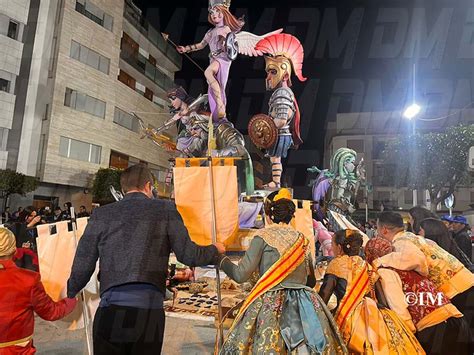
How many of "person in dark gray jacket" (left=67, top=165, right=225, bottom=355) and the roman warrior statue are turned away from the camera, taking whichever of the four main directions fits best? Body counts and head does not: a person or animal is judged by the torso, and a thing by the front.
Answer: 1

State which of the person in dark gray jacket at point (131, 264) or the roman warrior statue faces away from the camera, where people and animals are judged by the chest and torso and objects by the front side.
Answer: the person in dark gray jacket

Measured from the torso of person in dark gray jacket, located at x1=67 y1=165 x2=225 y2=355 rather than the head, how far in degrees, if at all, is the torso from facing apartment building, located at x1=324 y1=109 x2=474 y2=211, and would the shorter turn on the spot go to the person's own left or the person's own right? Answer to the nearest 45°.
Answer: approximately 45° to the person's own right

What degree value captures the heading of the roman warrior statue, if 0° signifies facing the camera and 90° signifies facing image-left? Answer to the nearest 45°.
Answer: approximately 90°

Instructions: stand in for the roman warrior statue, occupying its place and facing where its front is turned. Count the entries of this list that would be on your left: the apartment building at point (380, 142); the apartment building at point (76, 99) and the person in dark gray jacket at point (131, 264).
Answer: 1

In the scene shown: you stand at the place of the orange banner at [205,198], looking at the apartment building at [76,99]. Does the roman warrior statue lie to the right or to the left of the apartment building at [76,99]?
right

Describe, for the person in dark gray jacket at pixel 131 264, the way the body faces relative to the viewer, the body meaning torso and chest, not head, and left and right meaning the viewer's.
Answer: facing away from the viewer
